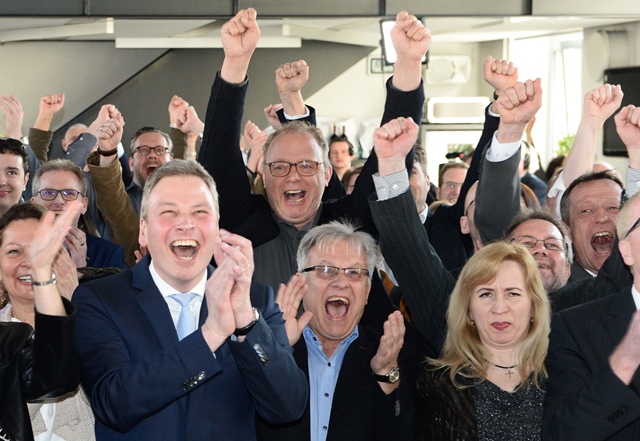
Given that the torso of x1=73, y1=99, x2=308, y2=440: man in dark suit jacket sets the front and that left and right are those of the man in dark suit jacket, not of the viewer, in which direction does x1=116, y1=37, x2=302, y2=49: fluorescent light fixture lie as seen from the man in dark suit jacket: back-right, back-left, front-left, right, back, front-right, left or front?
back

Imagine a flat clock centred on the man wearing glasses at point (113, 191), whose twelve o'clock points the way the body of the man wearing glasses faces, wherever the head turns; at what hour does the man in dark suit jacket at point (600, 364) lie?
The man in dark suit jacket is roughly at 11 o'clock from the man wearing glasses.

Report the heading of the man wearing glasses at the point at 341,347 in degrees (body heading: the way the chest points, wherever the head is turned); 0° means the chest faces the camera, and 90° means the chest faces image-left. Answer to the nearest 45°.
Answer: approximately 0°

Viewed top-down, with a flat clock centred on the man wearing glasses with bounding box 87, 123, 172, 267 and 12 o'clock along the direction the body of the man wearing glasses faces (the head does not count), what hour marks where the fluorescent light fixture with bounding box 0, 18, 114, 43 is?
The fluorescent light fixture is roughly at 6 o'clock from the man wearing glasses.

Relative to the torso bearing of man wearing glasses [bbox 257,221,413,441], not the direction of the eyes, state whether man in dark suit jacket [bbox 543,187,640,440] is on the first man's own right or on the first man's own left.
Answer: on the first man's own left

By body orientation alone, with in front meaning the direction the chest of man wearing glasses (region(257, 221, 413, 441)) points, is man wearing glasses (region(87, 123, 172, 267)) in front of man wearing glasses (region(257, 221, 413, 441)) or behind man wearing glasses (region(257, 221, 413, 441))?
behind

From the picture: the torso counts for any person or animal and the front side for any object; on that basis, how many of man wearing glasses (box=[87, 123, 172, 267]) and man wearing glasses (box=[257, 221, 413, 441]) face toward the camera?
2
